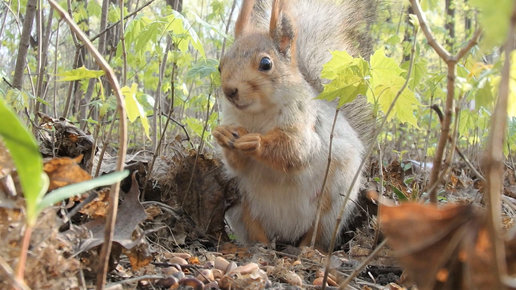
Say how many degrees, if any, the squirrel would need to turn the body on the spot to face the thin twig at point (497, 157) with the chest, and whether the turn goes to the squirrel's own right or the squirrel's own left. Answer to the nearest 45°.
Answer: approximately 45° to the squirrel's own left

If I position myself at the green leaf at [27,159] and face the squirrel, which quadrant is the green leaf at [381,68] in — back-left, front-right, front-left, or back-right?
front-right

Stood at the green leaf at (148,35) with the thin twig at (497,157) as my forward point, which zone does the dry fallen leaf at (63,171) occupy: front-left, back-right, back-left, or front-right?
front-right

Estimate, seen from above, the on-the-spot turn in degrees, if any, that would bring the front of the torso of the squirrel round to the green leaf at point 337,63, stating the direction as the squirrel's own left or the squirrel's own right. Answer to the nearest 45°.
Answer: approximately 45° to the squirrel's own left

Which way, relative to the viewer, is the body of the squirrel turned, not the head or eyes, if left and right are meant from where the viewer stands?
facing the viewer and to the left of the viewer
